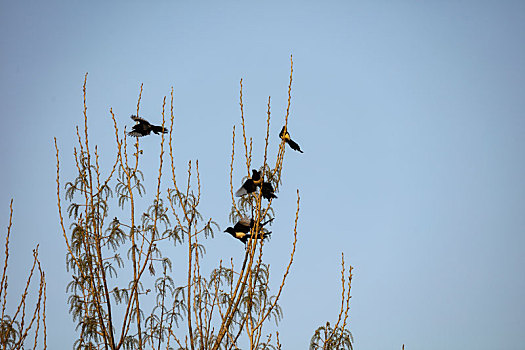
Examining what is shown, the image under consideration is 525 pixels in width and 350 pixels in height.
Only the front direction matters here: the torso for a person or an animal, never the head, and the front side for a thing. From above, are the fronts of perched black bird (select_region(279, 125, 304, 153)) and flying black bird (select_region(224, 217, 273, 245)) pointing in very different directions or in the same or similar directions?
same or similar directions

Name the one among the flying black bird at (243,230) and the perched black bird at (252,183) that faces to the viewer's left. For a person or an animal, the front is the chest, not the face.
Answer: the flying black bird at (243,230)

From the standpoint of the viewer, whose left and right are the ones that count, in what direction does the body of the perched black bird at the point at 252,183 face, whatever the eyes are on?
facing to the right of the viewer

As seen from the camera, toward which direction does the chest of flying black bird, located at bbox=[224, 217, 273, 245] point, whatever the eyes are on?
to the viewer's left

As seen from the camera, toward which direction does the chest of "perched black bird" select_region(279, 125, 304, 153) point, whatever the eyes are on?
to the viewer's left
